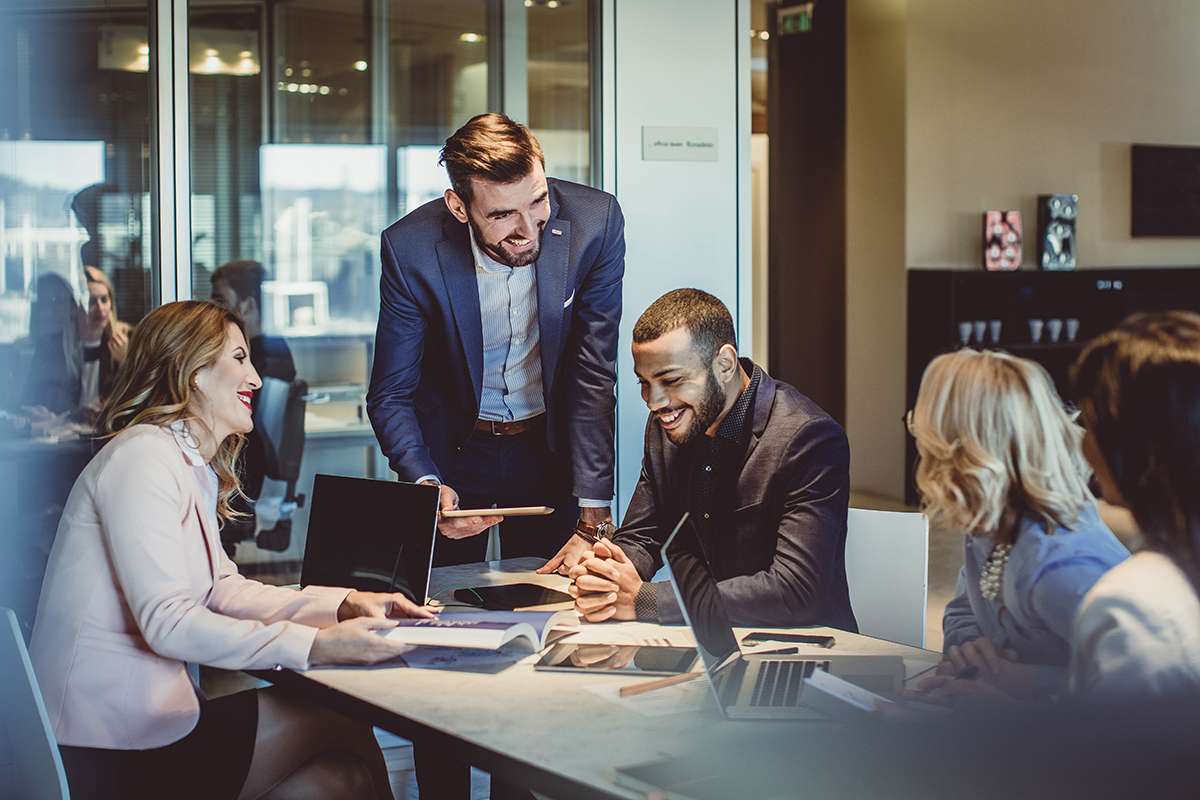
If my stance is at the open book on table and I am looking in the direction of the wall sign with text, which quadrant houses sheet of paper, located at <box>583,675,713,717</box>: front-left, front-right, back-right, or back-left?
back-right

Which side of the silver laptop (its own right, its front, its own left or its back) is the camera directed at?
right

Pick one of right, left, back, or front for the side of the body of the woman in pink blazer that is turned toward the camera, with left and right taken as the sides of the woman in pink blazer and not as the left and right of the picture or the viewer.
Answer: right

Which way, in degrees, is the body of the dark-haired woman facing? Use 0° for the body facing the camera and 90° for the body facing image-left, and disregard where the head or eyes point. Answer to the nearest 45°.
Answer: approximately 135°

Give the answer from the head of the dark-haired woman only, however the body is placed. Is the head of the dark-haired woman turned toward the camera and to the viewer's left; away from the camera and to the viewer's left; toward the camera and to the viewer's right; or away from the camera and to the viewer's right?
away from the camera and to the viewer's left

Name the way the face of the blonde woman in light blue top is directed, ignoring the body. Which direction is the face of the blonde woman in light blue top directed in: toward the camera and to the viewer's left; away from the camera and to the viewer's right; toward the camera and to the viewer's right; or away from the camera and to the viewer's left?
away from the camera and to the viewer's left
